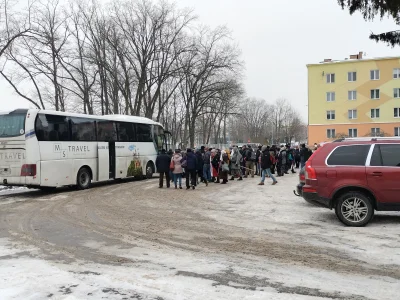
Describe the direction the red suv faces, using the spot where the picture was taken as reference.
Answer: facing to the right of the viewer

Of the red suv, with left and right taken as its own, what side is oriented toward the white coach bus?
back
